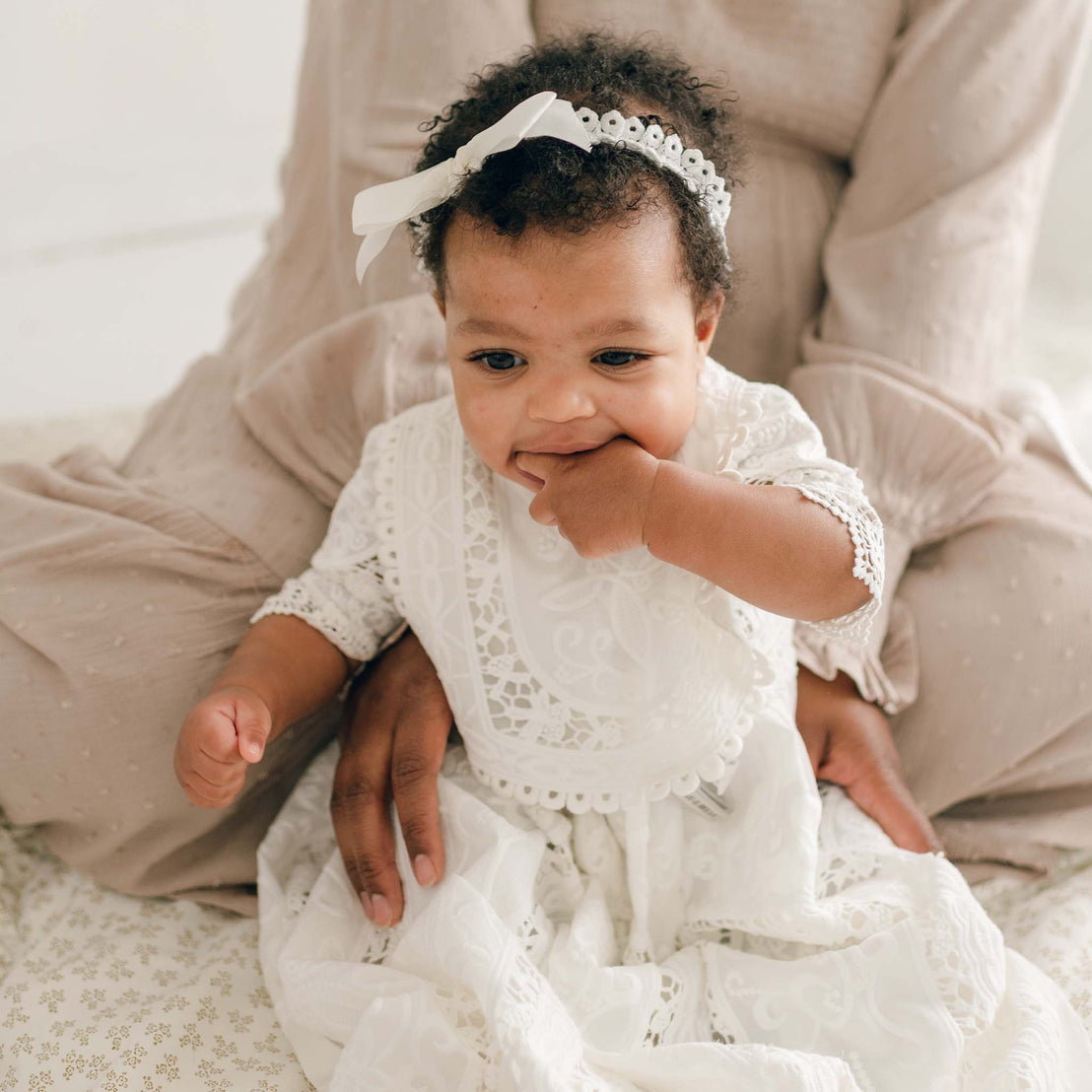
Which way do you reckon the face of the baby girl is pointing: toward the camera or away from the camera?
toward the camera

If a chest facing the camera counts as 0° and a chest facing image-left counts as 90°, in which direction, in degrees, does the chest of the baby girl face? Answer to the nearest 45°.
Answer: approximately 0°
